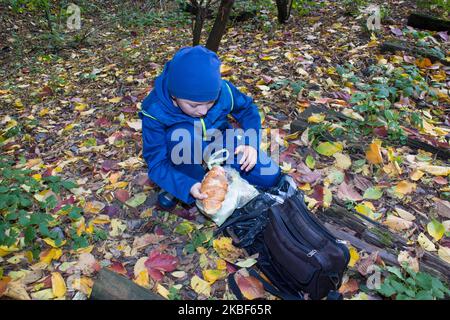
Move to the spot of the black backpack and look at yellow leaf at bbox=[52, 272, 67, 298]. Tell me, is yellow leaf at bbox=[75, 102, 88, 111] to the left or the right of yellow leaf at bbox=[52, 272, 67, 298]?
right

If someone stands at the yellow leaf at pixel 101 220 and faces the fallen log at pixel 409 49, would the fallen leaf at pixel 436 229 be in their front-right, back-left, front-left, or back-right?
front-right

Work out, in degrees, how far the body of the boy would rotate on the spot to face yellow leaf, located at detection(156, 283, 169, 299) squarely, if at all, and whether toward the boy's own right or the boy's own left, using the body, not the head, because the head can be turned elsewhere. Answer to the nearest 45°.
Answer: approximately 45° to the boy's own right

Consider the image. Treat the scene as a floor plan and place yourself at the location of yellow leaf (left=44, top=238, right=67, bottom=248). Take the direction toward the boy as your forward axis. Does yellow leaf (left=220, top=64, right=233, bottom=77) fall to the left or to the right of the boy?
left

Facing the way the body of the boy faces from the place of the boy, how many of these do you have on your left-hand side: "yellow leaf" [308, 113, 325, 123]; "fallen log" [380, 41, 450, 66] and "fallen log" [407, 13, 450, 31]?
3

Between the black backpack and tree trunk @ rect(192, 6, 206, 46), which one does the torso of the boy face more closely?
the black backpack

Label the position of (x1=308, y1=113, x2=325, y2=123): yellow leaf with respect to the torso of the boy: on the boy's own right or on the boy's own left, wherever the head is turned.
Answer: on the boy's own left

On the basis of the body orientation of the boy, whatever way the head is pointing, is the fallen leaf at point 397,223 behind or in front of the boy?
in front

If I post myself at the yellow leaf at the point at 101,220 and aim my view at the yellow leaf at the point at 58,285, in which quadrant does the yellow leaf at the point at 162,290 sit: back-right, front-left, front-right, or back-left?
front-left

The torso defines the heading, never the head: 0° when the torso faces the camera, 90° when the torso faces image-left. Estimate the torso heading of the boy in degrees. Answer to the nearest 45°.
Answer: approximately 315°

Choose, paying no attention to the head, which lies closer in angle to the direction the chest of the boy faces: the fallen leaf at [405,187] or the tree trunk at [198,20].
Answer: the fallen leaf

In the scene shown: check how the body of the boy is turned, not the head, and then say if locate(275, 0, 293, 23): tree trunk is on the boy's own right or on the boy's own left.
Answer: on the boy's own left
